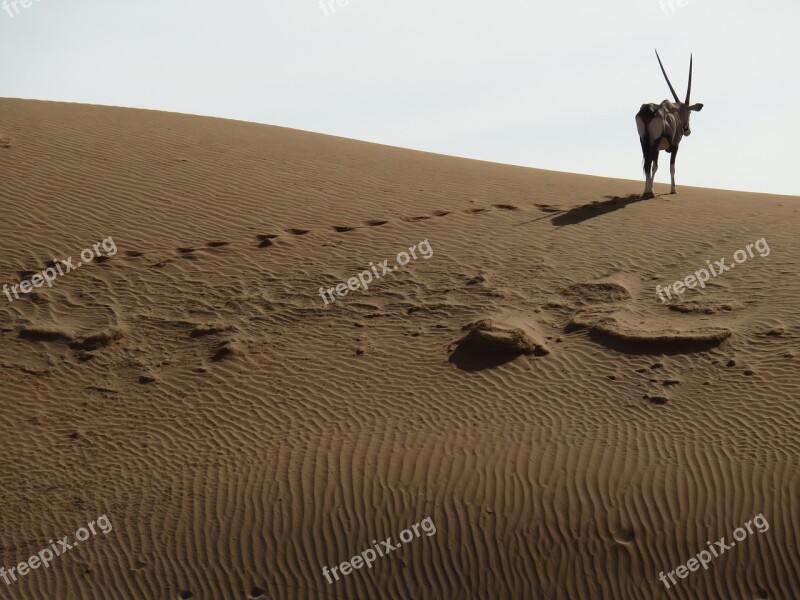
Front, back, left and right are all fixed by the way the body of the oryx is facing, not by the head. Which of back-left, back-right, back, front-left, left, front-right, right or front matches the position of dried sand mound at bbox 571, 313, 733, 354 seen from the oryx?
back-right

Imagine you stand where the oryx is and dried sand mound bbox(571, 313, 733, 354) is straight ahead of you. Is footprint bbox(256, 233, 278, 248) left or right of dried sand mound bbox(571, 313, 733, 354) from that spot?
right

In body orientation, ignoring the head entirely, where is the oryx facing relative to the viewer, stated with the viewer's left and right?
facing away from the viewer and to the right of the viewer

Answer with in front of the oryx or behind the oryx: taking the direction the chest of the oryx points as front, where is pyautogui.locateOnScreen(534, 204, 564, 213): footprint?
behind

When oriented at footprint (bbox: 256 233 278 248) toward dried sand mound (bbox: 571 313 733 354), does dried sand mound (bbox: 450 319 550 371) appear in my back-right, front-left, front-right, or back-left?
front-right
